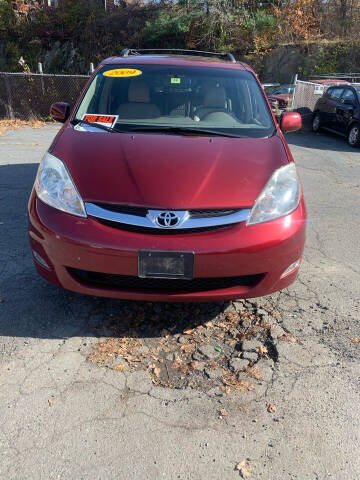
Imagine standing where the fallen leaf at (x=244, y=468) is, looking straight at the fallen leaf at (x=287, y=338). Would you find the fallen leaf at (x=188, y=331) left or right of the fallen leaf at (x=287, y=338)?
left

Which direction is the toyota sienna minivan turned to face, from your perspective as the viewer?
facing the viewer

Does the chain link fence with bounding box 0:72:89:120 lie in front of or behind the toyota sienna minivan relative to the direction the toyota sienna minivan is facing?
behind

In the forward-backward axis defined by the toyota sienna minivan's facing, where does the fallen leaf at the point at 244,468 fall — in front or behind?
in front
